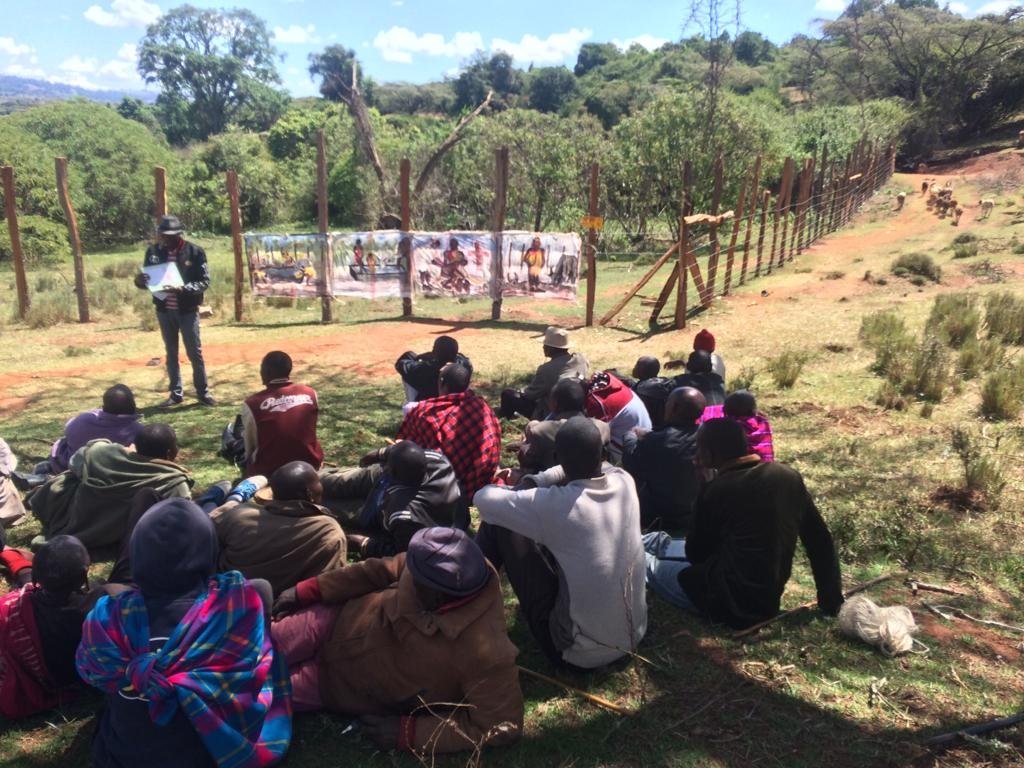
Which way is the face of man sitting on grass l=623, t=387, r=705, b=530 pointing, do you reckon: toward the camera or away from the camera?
away from the camera

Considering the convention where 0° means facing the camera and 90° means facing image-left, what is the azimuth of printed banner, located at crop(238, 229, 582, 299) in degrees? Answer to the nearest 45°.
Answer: approximately 0°

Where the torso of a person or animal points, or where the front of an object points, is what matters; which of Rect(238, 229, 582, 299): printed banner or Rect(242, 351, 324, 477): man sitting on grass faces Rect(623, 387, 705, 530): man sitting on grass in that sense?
the printed banner

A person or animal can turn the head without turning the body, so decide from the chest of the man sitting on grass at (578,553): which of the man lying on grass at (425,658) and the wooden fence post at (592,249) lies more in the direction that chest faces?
the wooden fence post

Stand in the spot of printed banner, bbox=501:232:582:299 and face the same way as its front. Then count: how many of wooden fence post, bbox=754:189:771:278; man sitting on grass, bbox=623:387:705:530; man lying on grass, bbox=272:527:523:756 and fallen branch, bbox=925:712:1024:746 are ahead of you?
3

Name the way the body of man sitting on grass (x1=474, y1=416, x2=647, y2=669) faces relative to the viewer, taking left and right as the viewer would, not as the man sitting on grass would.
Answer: facing away from the viewer and to the left of the viewer

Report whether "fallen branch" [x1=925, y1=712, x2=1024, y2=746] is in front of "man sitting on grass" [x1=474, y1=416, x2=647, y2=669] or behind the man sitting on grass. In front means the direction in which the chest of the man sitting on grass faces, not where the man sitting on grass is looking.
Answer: behind

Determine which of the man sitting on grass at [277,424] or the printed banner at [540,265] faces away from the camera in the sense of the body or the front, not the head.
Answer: the man sitting on grass

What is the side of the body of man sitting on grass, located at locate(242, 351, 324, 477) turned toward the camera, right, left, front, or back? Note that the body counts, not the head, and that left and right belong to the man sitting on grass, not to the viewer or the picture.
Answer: back

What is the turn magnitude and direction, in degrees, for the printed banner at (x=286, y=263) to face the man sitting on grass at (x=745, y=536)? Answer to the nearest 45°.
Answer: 0° — it already faces them
